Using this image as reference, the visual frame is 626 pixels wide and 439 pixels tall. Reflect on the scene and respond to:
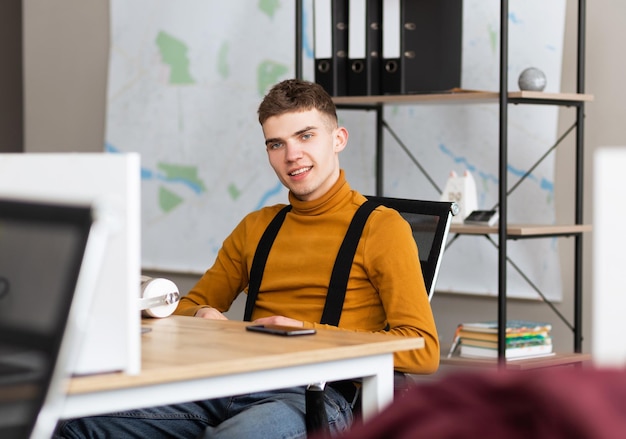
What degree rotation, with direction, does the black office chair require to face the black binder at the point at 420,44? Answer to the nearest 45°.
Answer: approximately 135° to its right

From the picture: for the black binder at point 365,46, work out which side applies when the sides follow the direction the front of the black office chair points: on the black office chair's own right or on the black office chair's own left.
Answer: on the black office chair's own right

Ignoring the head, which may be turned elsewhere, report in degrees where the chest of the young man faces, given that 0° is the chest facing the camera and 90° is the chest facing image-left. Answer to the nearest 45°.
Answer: approximately 45°

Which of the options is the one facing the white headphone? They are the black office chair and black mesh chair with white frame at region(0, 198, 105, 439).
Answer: the black office chair
